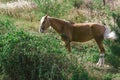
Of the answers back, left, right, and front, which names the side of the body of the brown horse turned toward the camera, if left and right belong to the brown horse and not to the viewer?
left
